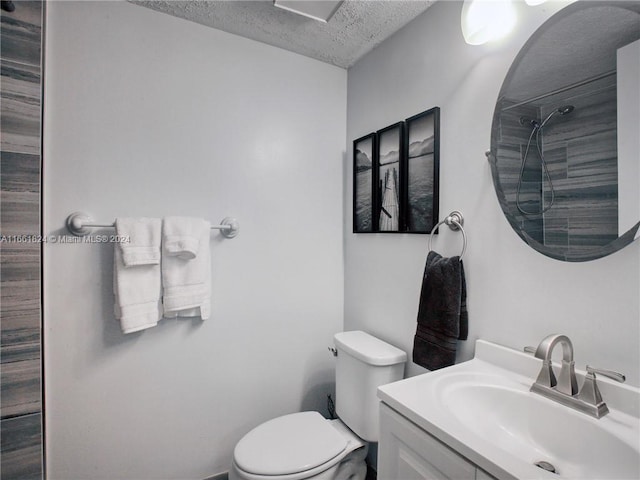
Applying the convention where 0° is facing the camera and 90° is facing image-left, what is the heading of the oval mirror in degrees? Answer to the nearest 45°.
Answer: approximately 45°

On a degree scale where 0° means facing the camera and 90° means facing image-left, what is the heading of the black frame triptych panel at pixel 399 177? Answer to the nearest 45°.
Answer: approximately 45°

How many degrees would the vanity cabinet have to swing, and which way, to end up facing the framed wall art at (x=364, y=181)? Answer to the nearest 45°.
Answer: approximately 135° to its right

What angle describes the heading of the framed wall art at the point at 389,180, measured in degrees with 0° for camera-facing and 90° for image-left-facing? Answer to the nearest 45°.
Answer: approximately 45°

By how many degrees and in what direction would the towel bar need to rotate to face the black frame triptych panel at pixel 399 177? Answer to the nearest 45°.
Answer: approximately 90° to its left
